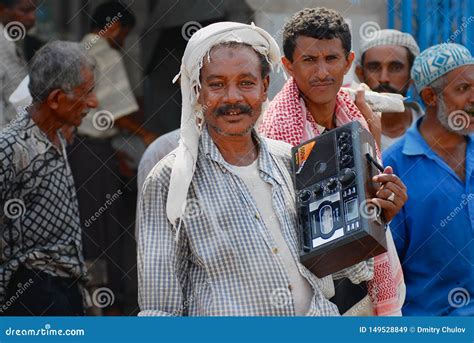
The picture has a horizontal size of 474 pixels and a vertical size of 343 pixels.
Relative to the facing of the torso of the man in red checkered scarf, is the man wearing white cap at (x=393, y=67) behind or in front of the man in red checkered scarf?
behind

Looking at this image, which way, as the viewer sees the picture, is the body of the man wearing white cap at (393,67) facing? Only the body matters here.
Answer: toward the camera

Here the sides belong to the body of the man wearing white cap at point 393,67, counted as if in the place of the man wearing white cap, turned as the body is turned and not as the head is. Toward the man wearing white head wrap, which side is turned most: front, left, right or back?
front

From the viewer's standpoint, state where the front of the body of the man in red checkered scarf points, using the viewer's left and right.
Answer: facing the viewer

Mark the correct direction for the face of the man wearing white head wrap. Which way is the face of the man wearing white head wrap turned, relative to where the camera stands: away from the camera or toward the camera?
toward the camera

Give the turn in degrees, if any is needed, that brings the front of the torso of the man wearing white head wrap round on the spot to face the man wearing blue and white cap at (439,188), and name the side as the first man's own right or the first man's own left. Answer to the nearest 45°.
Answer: approximately 90° to the first man's own left

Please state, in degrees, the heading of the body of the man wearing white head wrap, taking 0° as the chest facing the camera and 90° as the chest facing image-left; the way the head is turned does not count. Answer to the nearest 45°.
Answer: approximately 315°

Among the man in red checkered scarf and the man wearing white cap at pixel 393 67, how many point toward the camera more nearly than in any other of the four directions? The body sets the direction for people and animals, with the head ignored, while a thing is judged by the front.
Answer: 2

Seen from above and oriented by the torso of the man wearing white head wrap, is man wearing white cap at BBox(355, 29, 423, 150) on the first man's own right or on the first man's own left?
on the first man's own left

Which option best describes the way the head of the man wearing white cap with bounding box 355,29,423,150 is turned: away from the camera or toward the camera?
toward the camera

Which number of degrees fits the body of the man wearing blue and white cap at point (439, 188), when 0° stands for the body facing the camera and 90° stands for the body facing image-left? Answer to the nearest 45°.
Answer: approximately 315°

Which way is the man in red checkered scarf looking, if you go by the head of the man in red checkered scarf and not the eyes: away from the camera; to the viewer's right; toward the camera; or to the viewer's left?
toward the camera

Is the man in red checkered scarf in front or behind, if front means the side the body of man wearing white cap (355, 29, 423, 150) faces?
in front
